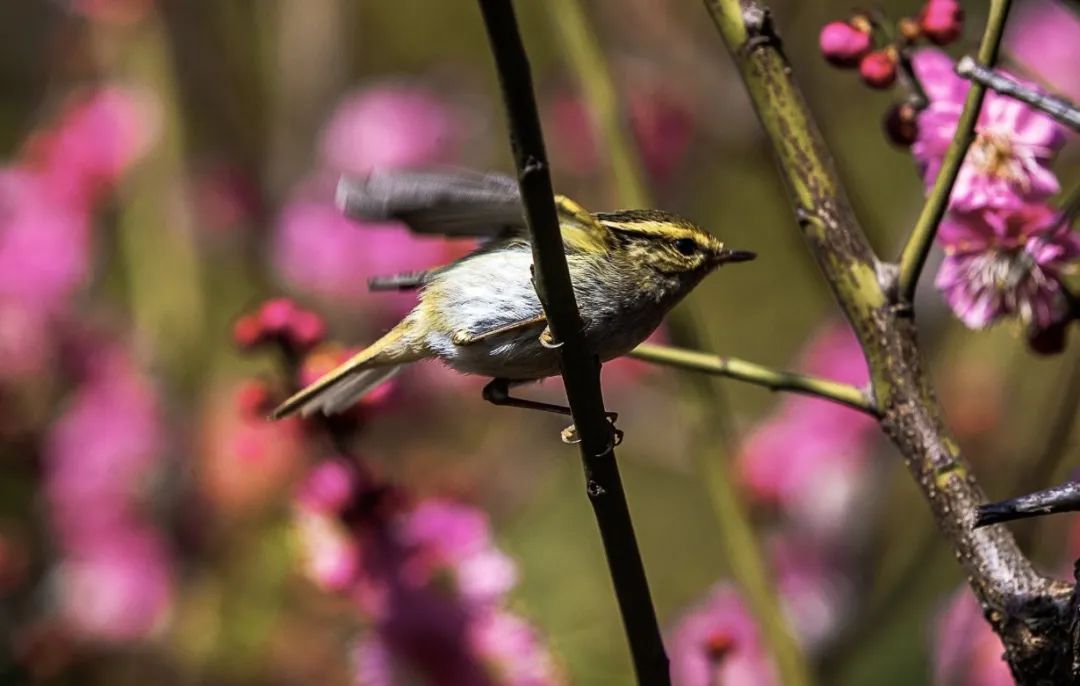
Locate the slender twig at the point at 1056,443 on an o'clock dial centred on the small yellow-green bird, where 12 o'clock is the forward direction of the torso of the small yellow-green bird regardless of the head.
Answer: The slender twig is roughly at 11 o'clock from the small yellow-green bird.

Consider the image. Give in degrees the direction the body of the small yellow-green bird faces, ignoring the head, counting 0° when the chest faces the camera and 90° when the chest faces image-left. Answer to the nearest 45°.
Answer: approximately 270°

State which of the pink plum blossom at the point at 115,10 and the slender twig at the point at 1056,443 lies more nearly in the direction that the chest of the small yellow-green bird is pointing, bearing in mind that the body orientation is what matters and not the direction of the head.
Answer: the slender twig

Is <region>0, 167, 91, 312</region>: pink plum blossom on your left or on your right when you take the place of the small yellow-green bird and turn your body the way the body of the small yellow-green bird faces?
on your left
